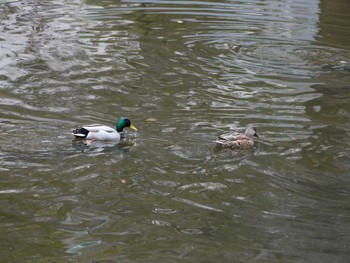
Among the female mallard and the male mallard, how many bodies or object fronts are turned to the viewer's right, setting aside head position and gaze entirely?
2

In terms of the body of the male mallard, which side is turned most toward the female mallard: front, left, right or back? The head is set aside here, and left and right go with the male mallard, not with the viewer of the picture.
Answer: front

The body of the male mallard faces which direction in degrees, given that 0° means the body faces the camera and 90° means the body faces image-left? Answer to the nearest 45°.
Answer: approximately 270°

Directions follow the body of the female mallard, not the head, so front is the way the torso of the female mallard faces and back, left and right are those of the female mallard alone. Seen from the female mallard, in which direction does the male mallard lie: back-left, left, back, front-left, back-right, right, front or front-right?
back

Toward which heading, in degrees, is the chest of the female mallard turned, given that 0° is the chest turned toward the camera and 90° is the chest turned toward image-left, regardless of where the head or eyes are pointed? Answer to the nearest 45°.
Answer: approximately 270°
